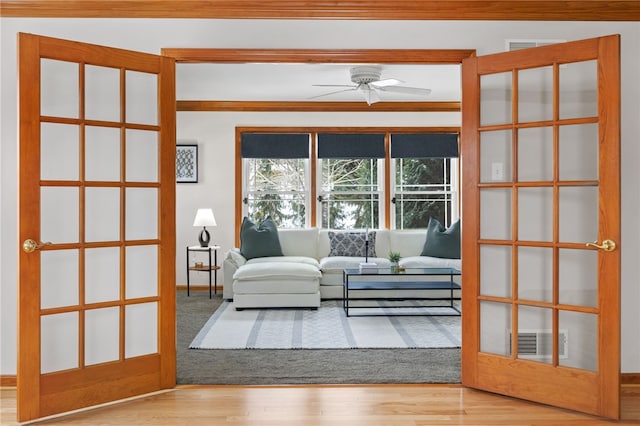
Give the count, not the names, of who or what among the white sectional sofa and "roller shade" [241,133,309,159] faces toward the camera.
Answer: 2

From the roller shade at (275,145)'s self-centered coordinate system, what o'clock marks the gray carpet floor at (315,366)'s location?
The gray carpet floor is roughly at 12 o'clock from the roller shade.

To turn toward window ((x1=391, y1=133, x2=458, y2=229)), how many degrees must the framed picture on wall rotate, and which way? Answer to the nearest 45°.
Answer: approximately 90° to its left

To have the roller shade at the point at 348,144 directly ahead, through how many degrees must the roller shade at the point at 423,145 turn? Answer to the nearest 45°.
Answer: approximately 90° to its right

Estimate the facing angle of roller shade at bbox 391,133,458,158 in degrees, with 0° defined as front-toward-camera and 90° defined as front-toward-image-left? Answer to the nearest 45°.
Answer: approximately 0°

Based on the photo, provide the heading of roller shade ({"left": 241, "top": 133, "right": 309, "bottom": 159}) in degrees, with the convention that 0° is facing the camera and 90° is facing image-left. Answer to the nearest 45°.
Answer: approximately 0°
